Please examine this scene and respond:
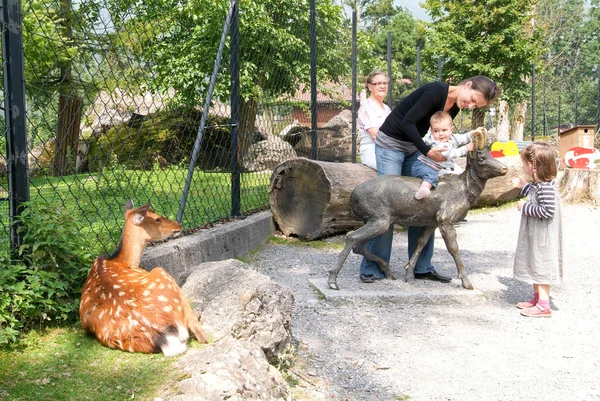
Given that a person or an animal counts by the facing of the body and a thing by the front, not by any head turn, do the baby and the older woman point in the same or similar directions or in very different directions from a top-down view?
same or similar directions

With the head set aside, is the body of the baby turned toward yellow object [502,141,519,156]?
no

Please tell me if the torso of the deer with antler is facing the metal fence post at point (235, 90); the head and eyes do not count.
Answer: no

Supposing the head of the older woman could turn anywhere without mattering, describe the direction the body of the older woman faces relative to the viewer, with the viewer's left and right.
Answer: facing the viewer and to the right of the viewer

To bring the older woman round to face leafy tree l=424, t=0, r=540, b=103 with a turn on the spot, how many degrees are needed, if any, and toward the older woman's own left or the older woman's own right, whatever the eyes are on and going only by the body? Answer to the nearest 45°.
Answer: approximately 135° to the older woman's own left

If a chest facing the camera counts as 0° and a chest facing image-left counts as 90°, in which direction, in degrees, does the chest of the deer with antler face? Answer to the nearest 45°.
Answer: approximately 270°

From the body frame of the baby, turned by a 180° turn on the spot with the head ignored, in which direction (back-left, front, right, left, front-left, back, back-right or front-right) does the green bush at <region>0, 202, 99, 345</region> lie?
left

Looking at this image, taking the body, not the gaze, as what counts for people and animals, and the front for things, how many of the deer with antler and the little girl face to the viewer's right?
1

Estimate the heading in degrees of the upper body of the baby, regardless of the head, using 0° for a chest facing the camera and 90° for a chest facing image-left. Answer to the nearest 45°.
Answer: approximately 315°

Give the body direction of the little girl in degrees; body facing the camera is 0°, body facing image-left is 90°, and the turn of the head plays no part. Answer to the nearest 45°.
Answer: approximately 90°

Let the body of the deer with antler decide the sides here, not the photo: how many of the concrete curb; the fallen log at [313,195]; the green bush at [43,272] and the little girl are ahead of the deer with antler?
1

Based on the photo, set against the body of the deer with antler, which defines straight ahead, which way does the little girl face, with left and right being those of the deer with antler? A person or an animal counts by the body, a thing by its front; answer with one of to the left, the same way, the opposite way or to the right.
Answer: the opposite way

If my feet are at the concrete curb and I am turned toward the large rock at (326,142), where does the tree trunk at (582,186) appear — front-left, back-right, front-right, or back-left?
front-right

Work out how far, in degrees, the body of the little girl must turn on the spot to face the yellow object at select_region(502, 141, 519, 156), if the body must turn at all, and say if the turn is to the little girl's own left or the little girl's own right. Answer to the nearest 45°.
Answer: approximately 90° to the little girl's own right

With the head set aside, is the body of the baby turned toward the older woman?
no
